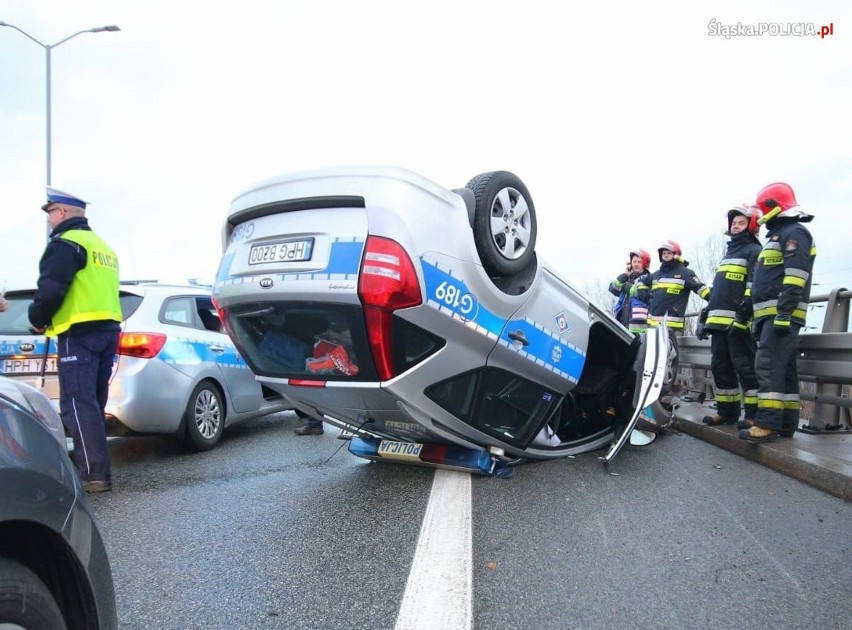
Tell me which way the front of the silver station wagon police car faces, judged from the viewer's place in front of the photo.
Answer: facing away from the viewer and to the right of the viewer

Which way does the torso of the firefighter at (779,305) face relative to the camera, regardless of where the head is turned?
to the viewer's left

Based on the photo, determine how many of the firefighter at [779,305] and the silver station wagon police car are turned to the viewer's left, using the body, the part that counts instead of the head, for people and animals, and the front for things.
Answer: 1

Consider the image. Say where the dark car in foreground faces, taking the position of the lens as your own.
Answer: facing away from the viewer and to the right of the viewer

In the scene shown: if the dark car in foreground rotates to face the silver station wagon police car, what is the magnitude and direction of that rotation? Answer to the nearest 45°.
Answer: approximately 45° to its left
